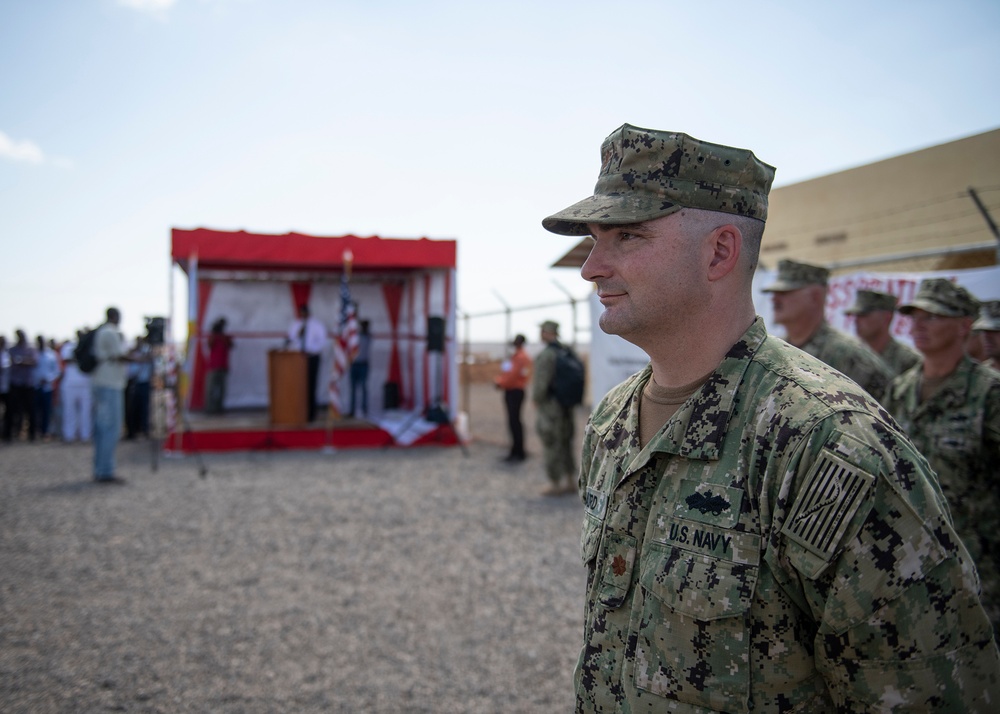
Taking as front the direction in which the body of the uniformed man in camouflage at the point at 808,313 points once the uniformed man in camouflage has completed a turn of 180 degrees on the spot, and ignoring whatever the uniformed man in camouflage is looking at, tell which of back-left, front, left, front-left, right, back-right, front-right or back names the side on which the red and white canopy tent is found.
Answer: back-left

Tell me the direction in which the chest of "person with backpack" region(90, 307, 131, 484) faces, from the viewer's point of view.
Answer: to the viewer's right

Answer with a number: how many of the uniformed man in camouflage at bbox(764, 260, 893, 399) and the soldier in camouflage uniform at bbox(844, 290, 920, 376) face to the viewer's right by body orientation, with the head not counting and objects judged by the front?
0

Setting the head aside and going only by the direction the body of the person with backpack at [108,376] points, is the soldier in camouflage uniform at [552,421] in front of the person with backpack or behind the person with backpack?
in front

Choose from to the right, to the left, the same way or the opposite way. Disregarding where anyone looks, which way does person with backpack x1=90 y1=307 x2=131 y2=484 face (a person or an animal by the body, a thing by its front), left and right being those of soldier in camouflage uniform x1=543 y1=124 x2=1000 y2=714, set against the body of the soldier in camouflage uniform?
the opposite way

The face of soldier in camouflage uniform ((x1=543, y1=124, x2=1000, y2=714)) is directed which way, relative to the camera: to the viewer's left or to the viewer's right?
to the viewer's left

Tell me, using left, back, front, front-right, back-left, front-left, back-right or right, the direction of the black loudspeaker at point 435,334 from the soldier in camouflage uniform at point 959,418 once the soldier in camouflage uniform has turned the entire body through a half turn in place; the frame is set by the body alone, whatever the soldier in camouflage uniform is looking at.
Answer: left

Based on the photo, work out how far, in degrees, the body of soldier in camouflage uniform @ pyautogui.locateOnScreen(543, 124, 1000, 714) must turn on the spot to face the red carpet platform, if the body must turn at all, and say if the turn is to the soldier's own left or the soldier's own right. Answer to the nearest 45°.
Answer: approximately 90° to the soldier's own right

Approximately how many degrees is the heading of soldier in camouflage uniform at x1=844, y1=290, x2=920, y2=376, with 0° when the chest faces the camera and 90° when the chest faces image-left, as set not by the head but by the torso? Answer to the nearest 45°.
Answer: approximately 90°

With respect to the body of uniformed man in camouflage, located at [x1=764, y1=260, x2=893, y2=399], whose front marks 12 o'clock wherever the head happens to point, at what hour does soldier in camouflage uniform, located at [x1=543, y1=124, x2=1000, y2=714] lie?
The soldier in camouflage uniform is roughly at 9 o'clock from the uniformed man in camouflage.

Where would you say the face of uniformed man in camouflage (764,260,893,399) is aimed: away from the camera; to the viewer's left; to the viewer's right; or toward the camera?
to the viewer's left

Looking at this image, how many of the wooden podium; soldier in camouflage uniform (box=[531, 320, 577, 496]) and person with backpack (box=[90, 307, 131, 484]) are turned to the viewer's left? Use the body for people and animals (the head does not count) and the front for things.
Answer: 1

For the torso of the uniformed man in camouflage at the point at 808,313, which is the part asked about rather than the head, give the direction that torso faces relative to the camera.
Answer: to the viewer's left
